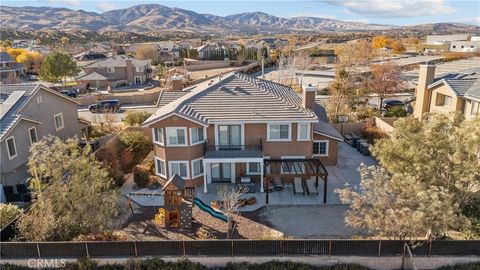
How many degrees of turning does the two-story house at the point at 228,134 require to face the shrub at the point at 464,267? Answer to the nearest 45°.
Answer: approximately 135° to its right

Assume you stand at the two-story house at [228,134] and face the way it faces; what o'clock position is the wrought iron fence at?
The wrought iron fence is roughly at 6 o'clock from the two-story house.

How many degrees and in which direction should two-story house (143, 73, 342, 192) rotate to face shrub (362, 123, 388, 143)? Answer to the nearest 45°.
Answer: approximately 45° to its right

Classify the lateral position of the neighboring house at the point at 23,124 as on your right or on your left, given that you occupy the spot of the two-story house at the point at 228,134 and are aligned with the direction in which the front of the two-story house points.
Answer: on your left

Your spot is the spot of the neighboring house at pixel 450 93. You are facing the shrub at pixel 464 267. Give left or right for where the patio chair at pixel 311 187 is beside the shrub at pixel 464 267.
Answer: right

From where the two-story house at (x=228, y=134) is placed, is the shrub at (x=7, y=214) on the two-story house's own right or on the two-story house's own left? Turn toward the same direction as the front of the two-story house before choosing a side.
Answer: on the two-story house's own left

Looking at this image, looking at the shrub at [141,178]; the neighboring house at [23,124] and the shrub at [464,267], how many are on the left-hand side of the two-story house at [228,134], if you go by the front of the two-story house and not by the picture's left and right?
2

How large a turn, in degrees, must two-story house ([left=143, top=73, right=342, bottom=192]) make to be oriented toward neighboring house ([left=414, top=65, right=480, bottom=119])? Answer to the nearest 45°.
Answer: approximately 90° to its right

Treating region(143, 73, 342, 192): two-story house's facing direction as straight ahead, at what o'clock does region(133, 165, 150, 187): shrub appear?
The shrub is roughly at 9 o'clock from the two-story house.

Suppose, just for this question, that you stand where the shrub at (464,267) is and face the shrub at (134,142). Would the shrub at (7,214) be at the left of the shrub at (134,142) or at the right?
left

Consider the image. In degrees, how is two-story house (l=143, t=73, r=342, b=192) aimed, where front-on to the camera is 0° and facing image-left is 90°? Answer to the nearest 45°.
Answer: approximately 180°
